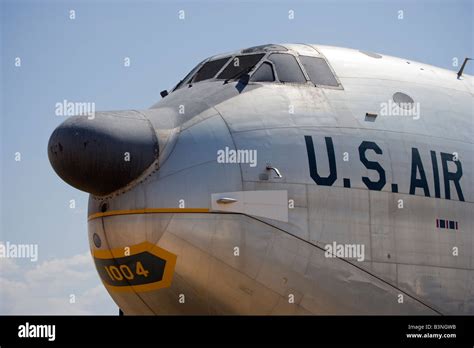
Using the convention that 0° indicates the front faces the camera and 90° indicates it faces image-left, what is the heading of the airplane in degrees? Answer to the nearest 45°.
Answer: approximately 45°
